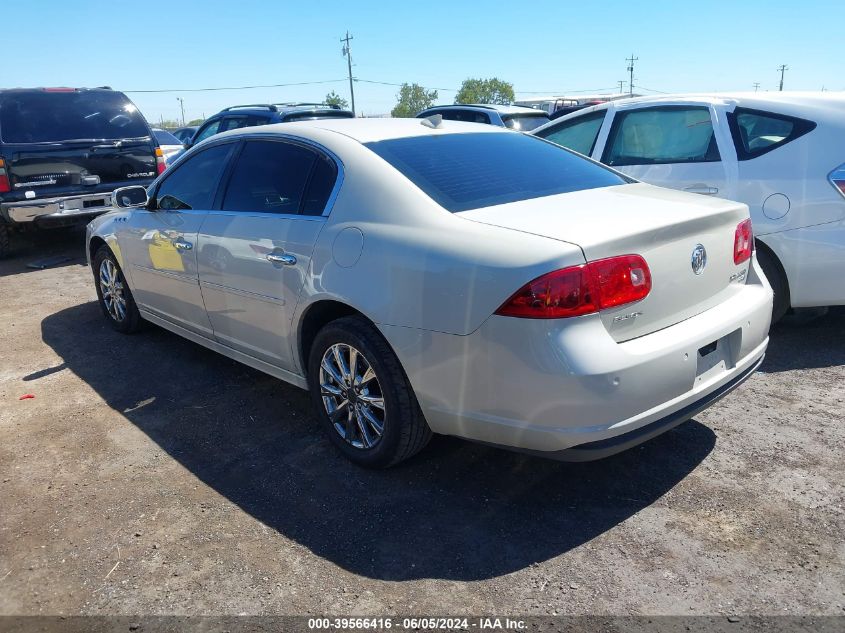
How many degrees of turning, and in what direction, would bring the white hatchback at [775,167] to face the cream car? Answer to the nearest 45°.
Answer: approximately 45° to its left

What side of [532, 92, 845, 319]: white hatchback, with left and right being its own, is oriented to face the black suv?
front

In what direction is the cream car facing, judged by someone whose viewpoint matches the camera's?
facing away from the viewer and to the left of the viewer

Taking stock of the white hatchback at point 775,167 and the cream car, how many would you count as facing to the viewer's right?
0

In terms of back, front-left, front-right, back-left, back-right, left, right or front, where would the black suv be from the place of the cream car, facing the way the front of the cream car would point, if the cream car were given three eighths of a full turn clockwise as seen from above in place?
back-left

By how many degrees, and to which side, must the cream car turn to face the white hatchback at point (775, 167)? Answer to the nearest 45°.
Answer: approximately 90° to its right

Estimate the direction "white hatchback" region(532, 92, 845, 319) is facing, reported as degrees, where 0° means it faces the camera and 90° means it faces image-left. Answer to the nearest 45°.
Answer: approximately 90°
